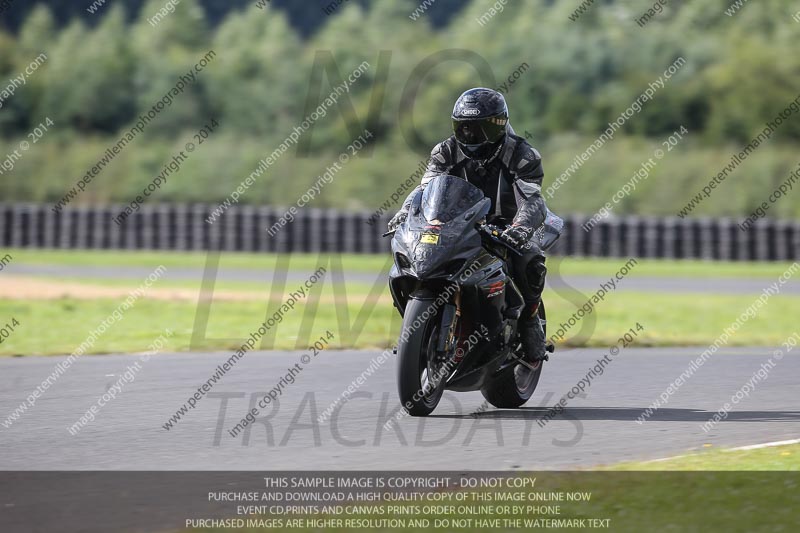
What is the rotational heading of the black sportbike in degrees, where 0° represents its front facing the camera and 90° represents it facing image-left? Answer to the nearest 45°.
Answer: approximately 45°

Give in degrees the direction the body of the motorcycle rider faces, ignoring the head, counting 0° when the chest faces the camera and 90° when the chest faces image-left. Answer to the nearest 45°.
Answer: approximately 45°
